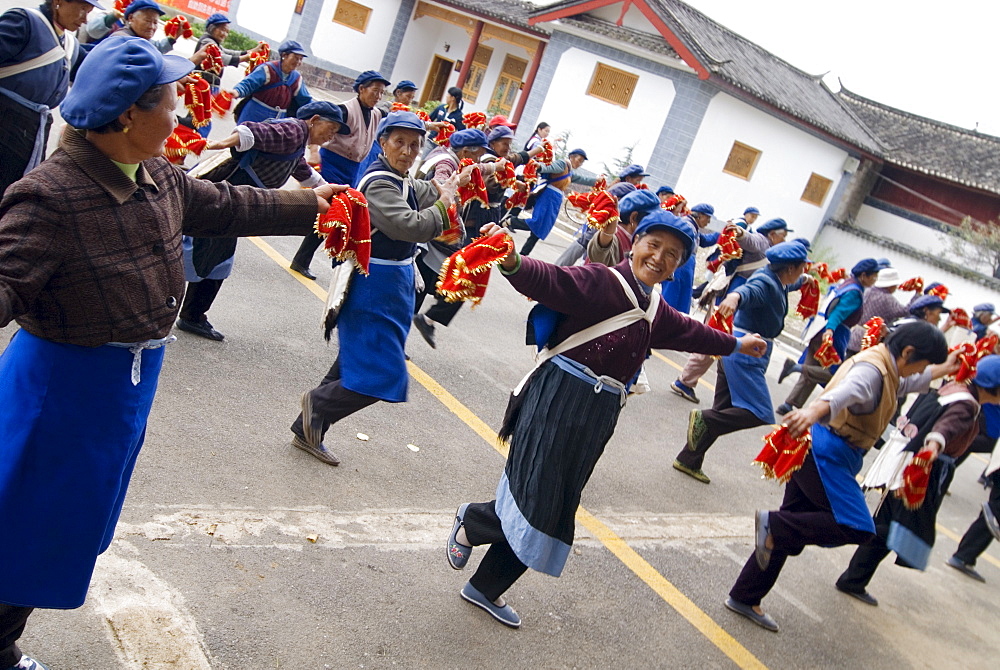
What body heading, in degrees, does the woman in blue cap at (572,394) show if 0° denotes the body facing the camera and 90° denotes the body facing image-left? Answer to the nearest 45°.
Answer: approximately 315°

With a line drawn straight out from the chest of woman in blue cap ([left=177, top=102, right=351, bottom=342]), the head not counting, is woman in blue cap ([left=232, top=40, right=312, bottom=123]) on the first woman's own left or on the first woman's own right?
on the first woman's own left

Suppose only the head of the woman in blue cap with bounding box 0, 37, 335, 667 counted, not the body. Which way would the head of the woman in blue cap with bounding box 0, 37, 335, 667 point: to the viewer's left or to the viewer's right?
to the viewer's right

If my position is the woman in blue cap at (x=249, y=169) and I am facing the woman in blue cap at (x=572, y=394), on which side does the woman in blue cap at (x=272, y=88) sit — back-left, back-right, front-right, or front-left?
back-left

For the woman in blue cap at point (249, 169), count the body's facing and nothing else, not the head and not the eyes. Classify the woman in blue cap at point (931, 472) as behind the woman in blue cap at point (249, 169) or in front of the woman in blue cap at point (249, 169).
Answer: in front

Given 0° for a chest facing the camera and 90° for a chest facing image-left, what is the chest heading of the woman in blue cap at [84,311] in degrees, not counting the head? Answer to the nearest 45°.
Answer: approximately 315°

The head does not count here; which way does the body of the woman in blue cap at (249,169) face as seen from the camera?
to the viewer's right

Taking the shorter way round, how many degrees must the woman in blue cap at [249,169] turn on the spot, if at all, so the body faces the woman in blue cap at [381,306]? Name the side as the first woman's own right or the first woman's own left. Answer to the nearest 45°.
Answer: approximately 45° to the first woman's own right
